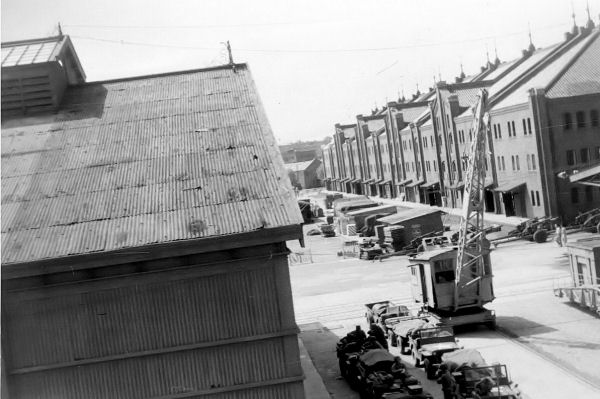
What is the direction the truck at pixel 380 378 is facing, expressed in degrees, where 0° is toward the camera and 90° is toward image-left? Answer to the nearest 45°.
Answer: approximately 315°

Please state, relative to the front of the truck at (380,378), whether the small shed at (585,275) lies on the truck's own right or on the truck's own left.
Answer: on the truck's own left

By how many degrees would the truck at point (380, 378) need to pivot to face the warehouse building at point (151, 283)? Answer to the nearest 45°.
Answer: approximately 90° to its right

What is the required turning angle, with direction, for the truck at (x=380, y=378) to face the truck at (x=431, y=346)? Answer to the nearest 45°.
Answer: approximately 90° to its left

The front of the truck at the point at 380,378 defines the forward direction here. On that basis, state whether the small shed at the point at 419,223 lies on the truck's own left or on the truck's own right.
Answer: on the truck's own left
